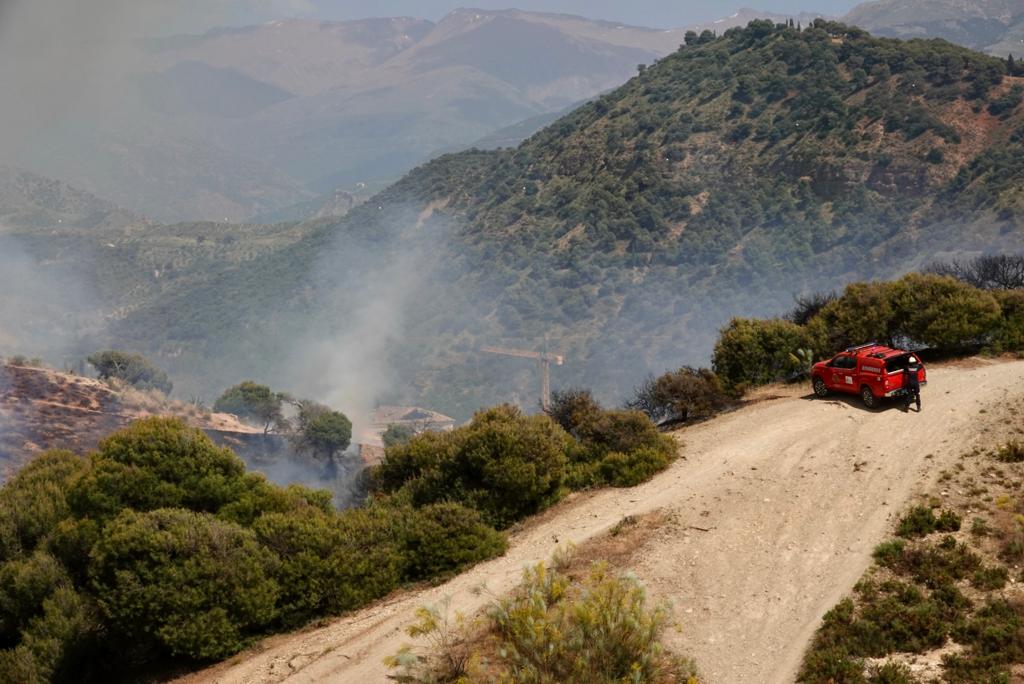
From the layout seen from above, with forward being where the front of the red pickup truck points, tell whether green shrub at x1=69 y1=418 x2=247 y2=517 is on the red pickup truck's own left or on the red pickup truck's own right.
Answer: on the red pickup truck's own left

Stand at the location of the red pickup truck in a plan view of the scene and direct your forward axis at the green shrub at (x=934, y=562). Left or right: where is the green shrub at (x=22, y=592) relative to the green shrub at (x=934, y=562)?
right

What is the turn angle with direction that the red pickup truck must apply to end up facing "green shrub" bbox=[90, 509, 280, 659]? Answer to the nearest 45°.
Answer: approximately 90° to its left

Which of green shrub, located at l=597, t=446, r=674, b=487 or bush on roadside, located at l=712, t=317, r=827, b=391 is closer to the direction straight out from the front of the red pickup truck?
the bush on roadside

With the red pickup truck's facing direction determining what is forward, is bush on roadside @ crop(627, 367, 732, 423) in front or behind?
in front

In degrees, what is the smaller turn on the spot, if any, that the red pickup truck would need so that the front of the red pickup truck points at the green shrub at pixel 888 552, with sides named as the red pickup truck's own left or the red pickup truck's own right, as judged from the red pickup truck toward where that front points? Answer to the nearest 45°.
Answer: approximately 135° to the red pickup truck's own left

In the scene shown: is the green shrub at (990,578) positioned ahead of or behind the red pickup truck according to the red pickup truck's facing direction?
behind

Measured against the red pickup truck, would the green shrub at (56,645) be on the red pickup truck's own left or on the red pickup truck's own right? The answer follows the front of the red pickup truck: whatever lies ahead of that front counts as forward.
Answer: on the red pickup truck's own left

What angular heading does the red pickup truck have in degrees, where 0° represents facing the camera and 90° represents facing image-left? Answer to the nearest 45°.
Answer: approximately 135°

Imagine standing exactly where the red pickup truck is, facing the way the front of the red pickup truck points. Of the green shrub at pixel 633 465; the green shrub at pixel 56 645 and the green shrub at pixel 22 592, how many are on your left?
3
